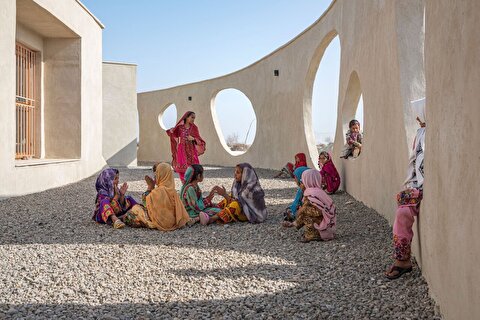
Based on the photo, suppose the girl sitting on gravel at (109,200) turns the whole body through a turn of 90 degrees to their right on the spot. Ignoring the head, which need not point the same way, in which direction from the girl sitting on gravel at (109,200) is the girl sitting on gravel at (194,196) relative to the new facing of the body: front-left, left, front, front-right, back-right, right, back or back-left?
left

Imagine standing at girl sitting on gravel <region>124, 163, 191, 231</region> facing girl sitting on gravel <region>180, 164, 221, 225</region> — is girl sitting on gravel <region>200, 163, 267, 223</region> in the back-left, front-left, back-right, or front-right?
front-right

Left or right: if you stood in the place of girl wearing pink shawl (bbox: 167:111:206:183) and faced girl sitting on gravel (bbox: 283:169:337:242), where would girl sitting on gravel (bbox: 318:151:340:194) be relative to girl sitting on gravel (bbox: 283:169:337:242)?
left

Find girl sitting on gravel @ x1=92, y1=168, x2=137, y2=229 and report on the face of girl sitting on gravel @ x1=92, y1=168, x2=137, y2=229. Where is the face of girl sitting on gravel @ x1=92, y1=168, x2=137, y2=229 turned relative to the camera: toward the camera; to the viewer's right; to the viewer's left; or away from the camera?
to the viewer's right

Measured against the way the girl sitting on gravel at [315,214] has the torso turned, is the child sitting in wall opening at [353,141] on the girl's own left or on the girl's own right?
on the girl's own right

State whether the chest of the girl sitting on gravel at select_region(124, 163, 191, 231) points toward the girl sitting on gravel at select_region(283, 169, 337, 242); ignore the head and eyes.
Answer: no

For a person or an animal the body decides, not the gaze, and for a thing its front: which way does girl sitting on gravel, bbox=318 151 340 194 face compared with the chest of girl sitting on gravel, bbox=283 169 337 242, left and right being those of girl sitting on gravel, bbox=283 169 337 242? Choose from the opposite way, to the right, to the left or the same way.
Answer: to the left

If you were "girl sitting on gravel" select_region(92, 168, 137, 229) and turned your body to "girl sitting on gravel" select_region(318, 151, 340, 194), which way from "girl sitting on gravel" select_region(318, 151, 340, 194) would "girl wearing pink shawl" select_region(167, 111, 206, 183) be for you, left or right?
left

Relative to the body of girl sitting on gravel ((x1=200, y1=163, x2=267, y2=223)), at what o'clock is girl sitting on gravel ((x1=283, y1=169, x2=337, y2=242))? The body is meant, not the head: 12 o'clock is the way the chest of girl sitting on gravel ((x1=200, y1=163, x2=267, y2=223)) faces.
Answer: girl sitting on gravel ((x1=283, y1=169, x2=337, y2=242)) is roughly at 8 o'clock from girl sitting on gravel ((x1=200, y1=163, x2=267, y2=223)).

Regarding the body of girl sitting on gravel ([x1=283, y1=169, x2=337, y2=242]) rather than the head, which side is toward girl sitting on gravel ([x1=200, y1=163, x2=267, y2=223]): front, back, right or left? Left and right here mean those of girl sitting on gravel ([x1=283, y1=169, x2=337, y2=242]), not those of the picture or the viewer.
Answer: front

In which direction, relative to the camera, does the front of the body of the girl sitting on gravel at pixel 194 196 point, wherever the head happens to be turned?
to the viewer's right

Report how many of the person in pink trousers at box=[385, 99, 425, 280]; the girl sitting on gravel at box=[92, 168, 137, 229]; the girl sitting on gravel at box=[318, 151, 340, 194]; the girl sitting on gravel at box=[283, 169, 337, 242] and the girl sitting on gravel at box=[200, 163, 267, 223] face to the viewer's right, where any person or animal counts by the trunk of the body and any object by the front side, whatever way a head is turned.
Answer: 1

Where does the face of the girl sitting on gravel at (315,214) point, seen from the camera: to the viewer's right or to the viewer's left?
to the viewer's left

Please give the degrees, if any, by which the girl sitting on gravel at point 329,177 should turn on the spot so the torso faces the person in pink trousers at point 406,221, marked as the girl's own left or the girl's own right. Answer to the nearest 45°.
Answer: approximately 45° to the girl's own left

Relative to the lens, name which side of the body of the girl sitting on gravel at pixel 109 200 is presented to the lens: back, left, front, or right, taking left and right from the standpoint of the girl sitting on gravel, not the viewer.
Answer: right

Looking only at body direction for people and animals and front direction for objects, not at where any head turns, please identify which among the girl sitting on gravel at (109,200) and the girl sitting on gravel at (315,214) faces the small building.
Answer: the girl sitting on gravel at (315,214)
